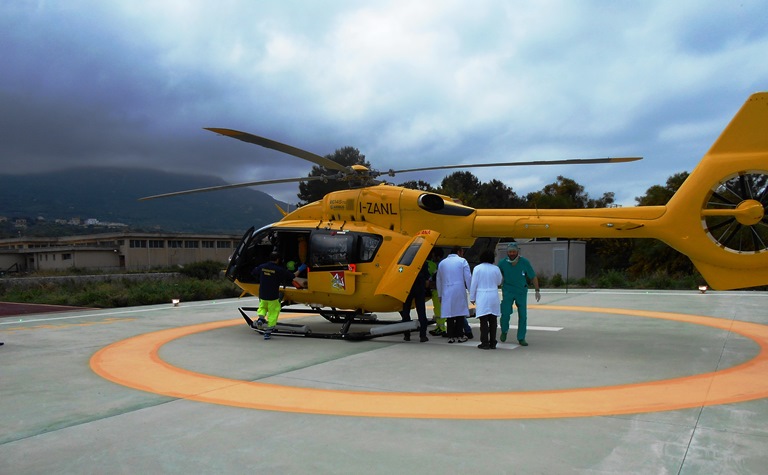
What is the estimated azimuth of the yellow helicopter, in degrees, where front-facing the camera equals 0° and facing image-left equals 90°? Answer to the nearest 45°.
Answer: approximately 90°

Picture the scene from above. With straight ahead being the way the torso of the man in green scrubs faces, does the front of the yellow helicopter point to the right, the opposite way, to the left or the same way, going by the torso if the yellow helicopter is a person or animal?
to the right

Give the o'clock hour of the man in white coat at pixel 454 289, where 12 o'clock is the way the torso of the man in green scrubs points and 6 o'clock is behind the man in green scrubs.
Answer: The man in white coat is roughly at 3 o'clock from the man in green scrubs.
